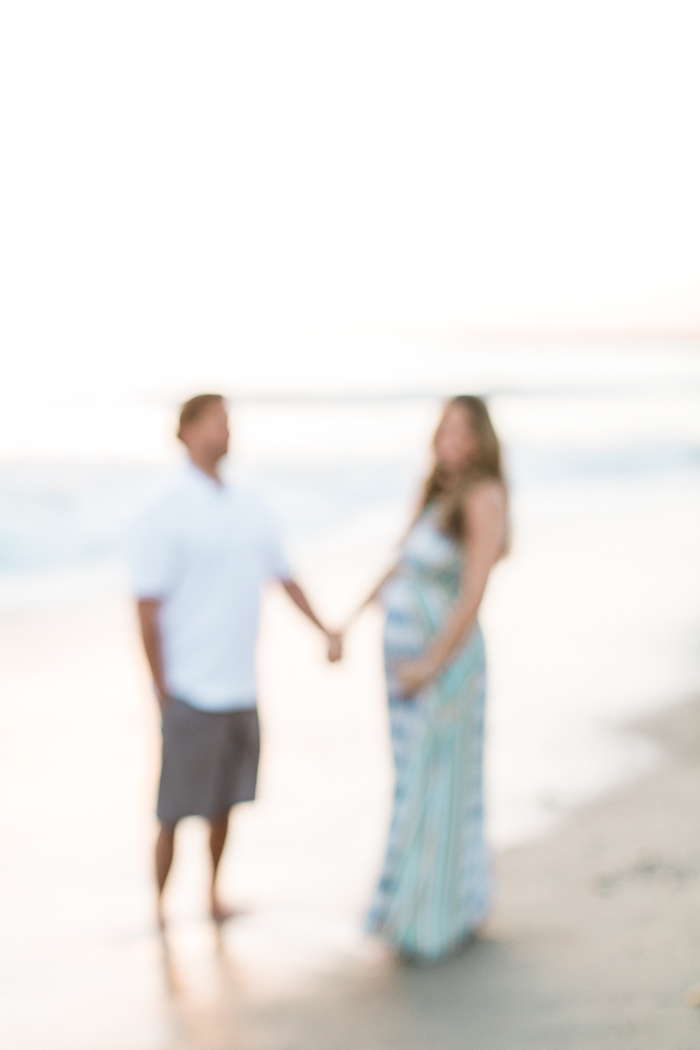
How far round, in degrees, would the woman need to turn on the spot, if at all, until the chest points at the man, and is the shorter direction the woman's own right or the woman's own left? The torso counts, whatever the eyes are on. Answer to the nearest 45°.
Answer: approximately 45° to the woman's own right

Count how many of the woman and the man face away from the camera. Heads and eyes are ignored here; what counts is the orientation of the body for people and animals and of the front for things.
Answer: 0

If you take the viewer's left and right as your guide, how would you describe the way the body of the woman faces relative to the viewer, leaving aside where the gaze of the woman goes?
facing the viewer and to the left of the viewer

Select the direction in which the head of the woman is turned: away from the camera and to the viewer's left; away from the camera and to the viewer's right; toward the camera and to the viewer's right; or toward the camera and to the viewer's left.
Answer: toward the camera and to the viewer's left

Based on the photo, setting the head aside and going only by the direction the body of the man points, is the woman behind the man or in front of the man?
in front
